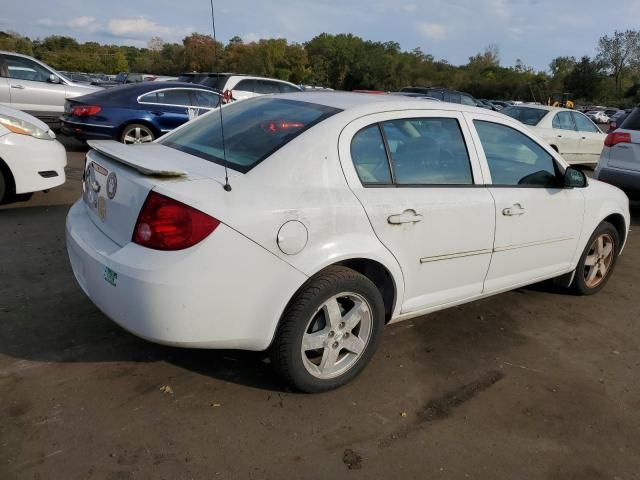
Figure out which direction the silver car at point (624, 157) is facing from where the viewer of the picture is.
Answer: facing away from the viewer and to the right of the viewer

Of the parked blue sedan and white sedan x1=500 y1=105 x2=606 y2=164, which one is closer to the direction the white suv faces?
the white sedan

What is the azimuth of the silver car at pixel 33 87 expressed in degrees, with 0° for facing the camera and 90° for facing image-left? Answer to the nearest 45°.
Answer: approximately 270°

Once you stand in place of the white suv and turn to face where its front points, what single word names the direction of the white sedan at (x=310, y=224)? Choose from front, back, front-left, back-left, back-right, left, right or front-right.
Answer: back-right

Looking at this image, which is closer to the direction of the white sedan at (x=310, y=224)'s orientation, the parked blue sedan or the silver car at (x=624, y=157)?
the silver car

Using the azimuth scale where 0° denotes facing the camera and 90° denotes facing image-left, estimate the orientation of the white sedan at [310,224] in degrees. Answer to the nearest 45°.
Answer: approximately 225°

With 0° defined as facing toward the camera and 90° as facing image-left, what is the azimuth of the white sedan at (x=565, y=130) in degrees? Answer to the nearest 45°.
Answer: approximately 225°

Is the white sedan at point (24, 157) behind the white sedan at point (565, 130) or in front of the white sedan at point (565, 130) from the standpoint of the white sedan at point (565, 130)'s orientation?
behind

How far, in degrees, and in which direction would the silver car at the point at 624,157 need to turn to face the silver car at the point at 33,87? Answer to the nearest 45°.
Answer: approximately 135° to its left
